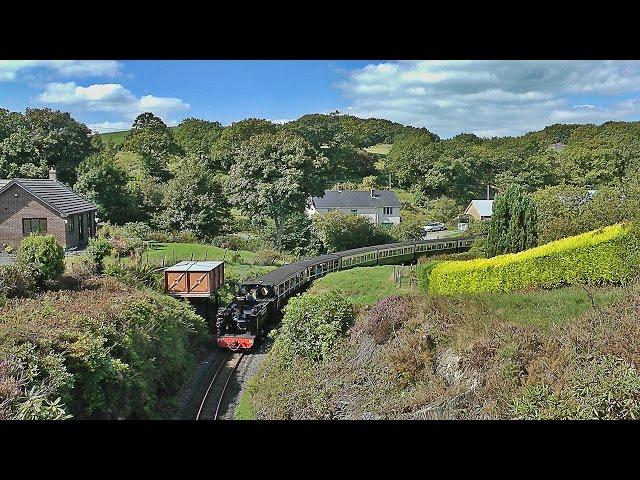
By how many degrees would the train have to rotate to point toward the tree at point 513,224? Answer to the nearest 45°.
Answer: approximately 135° to its left

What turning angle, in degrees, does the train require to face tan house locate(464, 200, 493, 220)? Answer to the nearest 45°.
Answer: approximately 180°

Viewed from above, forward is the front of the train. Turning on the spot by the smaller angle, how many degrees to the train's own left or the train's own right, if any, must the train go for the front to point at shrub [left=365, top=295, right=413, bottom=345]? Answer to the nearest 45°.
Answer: approximately 45° to the train's own left

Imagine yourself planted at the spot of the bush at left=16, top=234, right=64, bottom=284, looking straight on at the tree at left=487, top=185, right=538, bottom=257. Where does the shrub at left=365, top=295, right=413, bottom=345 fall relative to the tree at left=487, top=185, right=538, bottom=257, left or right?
right

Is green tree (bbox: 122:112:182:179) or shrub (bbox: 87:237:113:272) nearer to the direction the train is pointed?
the shrub

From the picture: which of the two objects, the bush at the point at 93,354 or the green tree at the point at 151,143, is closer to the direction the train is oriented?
the bush

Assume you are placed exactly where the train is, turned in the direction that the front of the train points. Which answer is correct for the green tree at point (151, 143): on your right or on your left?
on your right

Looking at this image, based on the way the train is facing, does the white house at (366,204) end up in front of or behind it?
behind

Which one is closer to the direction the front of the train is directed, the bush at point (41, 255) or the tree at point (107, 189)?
the bush

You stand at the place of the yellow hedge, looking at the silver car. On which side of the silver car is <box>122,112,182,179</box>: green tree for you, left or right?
left

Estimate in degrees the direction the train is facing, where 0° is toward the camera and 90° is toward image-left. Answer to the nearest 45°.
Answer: approximately 45°

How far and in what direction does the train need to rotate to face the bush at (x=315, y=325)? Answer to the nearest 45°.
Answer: approximately 45° to its left
